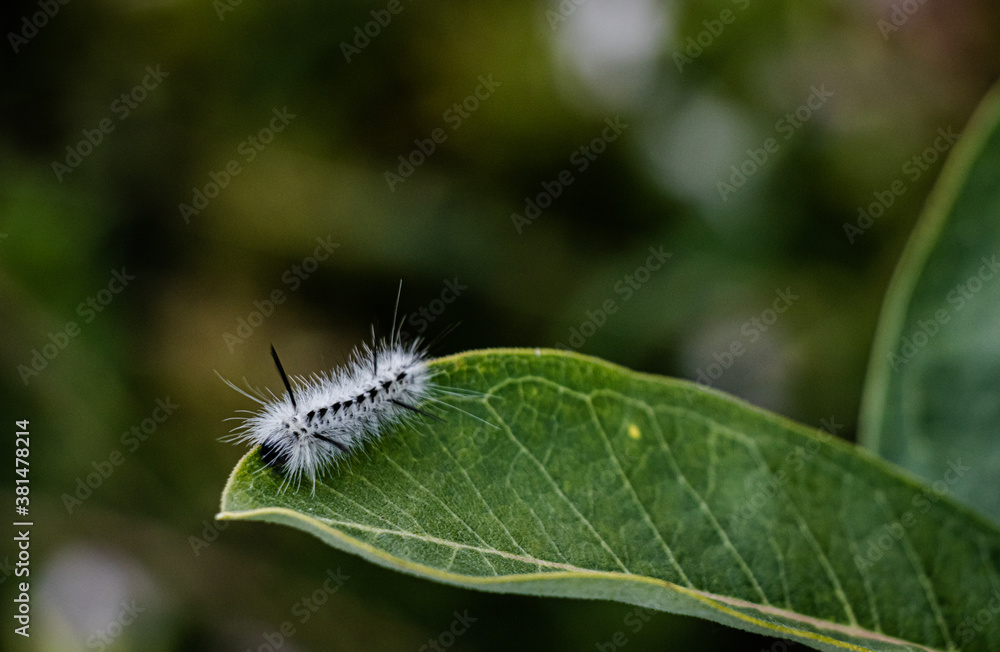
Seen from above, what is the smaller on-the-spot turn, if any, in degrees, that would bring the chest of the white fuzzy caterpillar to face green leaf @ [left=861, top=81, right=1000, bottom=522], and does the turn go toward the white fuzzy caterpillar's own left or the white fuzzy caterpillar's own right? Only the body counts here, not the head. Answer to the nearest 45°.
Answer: approximately 135° to the white fuzzy caterpillar's own left

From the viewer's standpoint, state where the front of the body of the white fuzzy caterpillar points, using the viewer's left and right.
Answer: facing the viewer and to the left of the viewer
